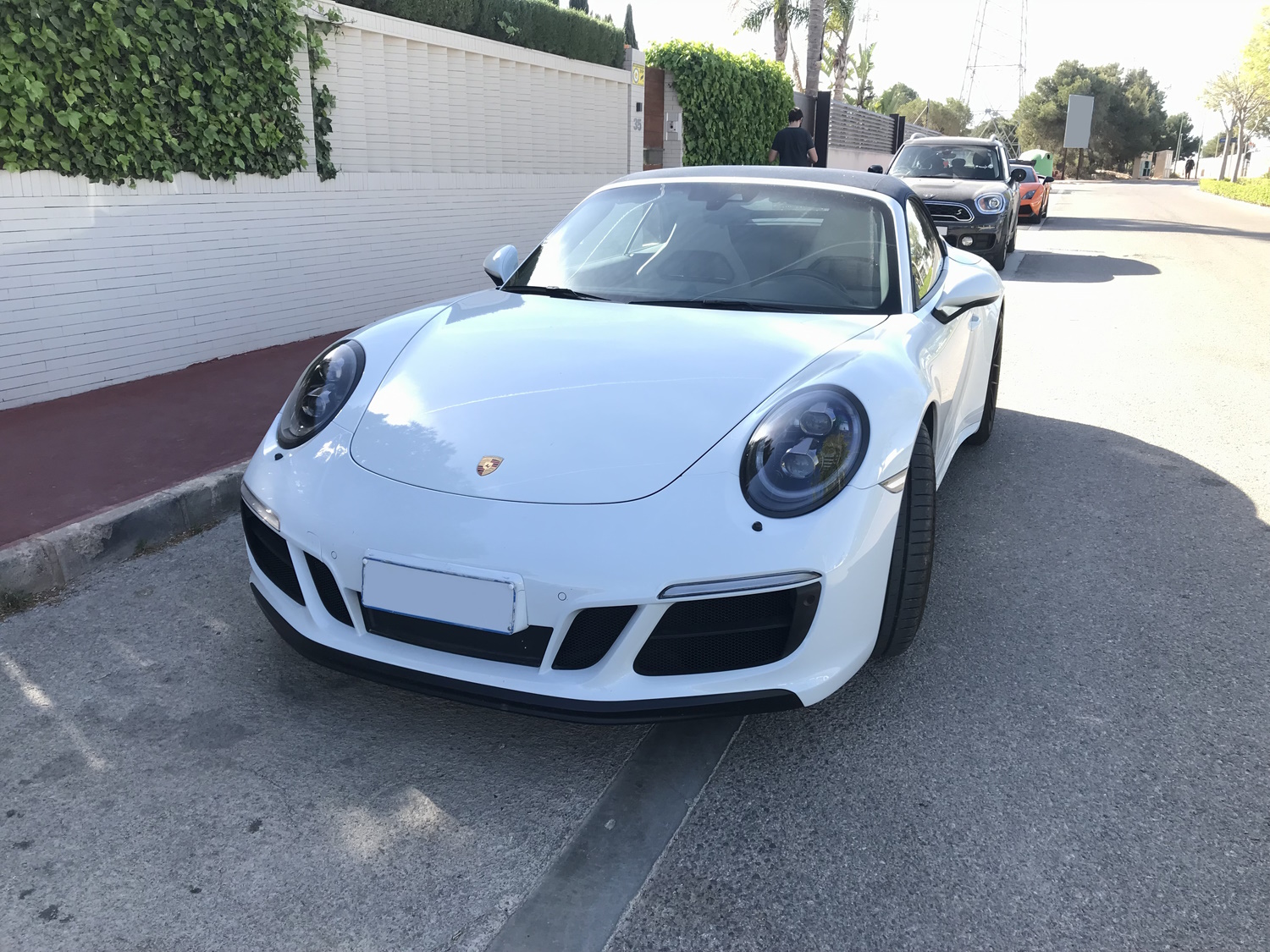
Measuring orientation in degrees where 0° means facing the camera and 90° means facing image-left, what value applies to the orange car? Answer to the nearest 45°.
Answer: approximately 0°

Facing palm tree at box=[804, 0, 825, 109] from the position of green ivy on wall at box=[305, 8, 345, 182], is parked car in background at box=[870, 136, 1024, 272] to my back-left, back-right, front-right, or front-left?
front-right

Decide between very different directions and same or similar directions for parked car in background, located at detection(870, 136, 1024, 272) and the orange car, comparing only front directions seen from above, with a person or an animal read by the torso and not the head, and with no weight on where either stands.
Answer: same or similar directions

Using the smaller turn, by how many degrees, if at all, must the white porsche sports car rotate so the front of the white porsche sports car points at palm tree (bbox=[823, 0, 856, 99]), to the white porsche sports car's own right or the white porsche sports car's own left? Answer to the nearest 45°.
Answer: approximately 135° to the white porsche sports car's own right

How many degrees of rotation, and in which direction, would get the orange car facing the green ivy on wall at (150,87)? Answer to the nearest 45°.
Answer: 0° — it already faces it

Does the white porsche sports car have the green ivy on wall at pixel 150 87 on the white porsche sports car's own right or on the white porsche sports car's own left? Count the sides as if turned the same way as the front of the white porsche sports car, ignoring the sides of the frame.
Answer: on the white porsche sports car's own right

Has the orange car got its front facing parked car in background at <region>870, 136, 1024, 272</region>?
yes

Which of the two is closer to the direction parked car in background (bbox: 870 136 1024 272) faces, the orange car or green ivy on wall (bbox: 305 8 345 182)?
the green ivy on wall

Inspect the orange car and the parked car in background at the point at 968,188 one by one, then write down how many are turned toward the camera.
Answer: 2

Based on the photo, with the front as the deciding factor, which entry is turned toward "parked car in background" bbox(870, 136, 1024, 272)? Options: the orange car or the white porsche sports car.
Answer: the orange car

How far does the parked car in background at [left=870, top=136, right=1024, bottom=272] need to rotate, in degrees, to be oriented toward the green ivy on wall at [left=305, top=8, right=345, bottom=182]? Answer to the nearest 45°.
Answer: approximately 45° to its right

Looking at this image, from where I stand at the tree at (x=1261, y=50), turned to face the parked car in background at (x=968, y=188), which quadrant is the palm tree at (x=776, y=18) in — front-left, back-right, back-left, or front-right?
front-right

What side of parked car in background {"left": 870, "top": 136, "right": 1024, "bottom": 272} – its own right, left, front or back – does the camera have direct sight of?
front

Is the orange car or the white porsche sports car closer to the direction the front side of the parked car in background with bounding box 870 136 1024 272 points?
the white porsche sports car

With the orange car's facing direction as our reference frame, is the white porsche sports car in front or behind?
in front

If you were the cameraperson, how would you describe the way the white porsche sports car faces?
facing the viewer and to the left of the viewer
